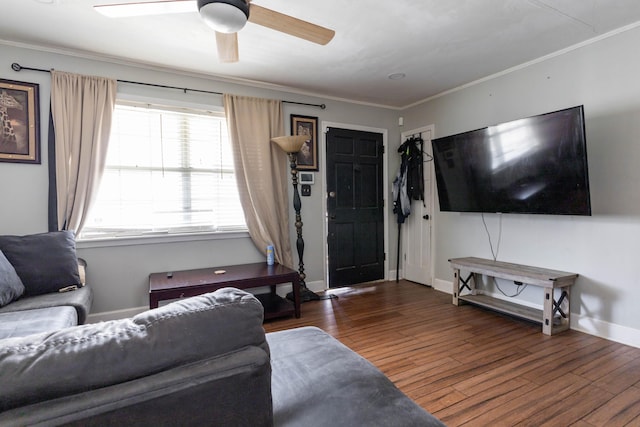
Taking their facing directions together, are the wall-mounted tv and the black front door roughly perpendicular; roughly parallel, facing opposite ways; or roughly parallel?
roughly perpendicular

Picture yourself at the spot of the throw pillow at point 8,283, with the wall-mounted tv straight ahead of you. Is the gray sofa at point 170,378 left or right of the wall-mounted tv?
right

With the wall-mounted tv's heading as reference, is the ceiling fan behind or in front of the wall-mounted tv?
in front

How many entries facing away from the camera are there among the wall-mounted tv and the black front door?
0

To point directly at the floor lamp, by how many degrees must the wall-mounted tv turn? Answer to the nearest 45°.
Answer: approximately 45° to its right

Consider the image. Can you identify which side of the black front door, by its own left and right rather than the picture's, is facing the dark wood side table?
right

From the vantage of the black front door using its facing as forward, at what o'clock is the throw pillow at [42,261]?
The throw pillow is roughly at 3 o'clock from the black front door.

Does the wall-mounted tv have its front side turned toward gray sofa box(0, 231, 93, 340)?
yes

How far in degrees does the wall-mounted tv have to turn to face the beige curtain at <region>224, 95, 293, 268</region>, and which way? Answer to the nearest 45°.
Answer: approximately 45° to its right

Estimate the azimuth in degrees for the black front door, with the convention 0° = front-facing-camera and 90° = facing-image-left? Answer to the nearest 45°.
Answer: approximately 315°

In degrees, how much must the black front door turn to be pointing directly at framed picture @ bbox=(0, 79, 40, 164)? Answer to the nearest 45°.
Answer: approximately 90° to its right

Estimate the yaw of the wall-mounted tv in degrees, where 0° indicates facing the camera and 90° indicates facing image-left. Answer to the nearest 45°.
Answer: approximately 45°
